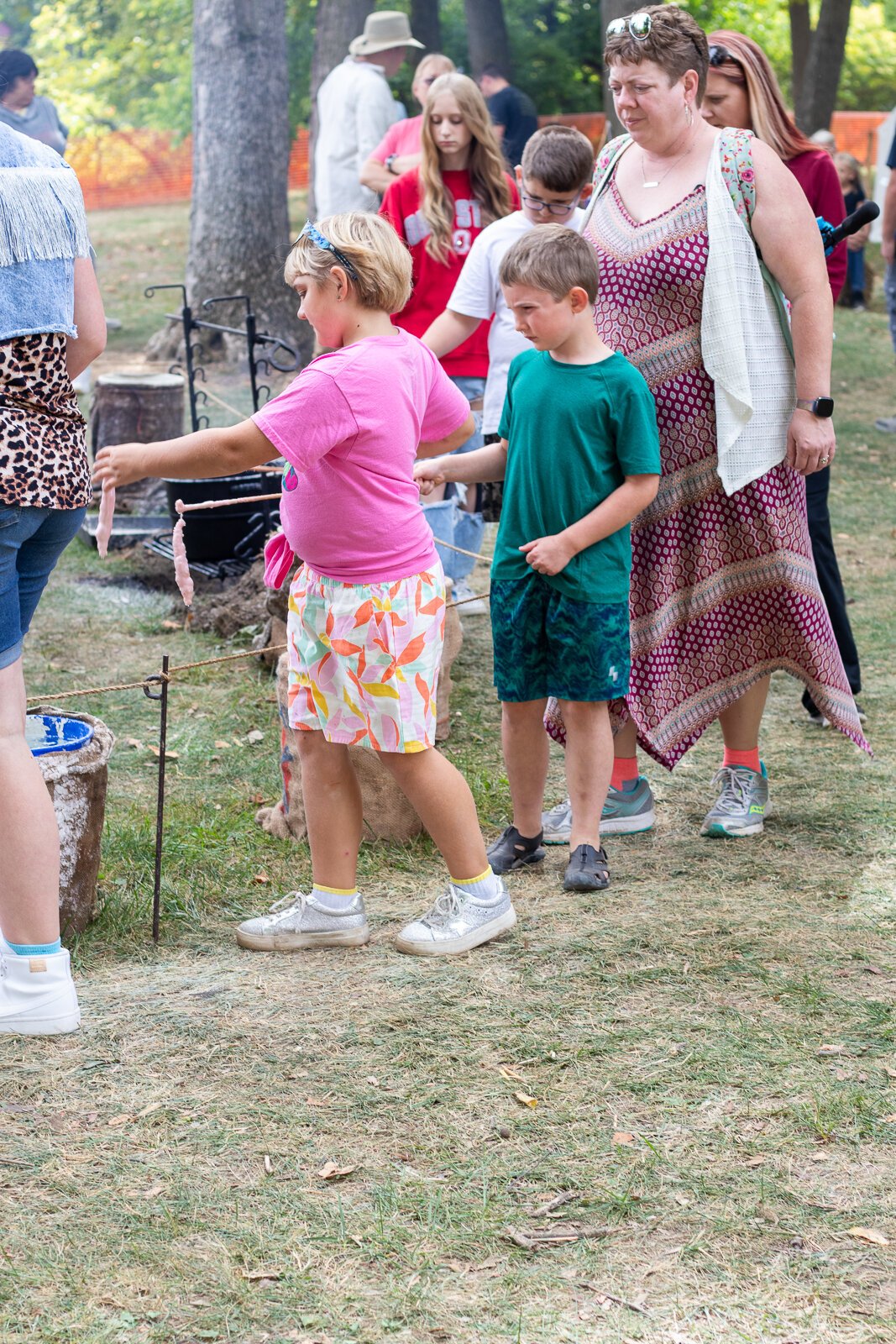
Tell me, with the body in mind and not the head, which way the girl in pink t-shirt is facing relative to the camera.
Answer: to the viewer's left

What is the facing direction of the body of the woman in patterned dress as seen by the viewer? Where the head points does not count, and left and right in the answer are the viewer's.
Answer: facing the viewer and to the left of the viewer

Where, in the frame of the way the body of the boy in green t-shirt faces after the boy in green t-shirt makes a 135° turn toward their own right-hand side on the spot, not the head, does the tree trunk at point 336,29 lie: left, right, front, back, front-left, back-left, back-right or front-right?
front

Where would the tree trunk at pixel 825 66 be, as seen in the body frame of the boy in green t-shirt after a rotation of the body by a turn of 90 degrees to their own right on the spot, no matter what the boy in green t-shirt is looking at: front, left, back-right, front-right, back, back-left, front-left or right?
front-right

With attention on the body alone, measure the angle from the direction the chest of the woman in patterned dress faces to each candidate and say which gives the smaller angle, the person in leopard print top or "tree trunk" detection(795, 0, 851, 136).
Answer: the person in leopard print top

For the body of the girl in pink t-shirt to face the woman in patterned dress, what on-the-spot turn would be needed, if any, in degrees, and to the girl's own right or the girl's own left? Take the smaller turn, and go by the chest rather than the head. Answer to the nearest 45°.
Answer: approximately 135° to the girl's own right

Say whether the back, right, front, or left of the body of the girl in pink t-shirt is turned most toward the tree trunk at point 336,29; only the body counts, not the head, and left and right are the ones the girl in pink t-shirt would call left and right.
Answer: right

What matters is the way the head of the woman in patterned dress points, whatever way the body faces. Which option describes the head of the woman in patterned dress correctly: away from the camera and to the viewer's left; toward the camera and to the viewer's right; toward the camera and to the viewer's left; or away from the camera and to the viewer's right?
toward the camera and to the viewer's left

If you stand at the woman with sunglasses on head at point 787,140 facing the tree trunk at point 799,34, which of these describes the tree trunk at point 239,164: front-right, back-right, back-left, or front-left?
front-left

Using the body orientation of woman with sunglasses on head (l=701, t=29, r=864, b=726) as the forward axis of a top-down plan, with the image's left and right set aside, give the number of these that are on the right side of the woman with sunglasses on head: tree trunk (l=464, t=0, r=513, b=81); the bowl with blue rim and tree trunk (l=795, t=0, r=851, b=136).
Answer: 2

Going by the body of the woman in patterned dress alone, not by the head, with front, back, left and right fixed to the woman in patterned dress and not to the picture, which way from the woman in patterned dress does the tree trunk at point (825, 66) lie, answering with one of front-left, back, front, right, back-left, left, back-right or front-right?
back-right

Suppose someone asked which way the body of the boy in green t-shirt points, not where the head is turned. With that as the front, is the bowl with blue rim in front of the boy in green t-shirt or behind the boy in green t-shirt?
in front
